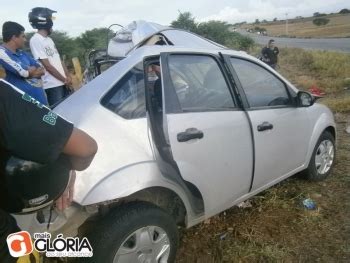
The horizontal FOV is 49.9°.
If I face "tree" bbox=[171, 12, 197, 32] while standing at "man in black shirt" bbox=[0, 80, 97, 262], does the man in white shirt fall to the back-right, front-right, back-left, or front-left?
front-left

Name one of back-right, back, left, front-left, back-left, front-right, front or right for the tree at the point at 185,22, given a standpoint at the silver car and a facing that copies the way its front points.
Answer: front-left

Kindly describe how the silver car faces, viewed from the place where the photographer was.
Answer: facing away from the viewer and to the right of the viewer

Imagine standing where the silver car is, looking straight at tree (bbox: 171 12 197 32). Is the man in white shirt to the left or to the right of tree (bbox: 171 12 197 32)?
left

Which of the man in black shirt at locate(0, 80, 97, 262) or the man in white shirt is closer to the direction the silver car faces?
the man in white shirt
